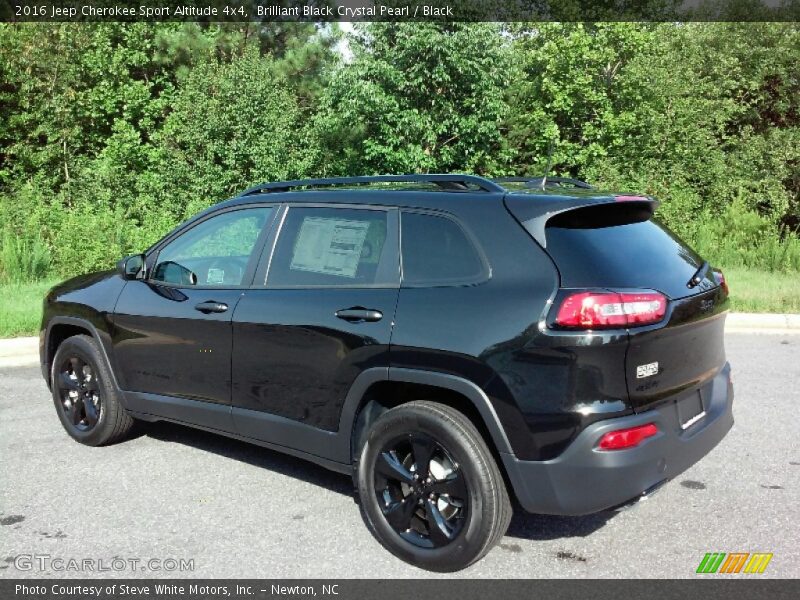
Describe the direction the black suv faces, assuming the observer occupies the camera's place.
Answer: facing away from the viewer and to the left of the viewer
